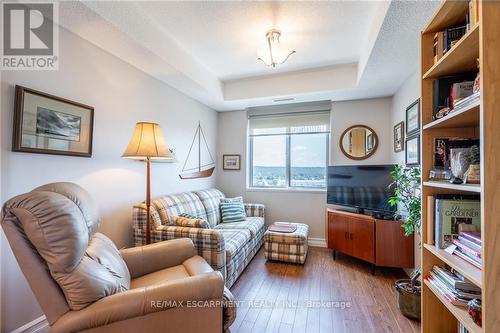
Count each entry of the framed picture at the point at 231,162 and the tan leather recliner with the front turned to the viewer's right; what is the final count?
1

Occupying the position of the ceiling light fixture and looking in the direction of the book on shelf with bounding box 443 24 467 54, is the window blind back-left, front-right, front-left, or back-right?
back-left

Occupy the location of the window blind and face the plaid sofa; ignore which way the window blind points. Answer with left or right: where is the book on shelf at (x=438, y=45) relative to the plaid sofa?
left

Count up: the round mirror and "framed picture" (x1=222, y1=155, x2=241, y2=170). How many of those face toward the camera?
2

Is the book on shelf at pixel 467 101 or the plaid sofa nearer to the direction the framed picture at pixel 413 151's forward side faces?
the plaid sofa

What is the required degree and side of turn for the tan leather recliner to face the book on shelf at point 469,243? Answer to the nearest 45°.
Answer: approximately 45° to its right

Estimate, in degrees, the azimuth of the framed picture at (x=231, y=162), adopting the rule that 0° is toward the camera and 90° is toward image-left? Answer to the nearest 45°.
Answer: approximately 0°

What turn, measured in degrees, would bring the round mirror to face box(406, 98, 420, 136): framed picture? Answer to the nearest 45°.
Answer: approximately 45° to its left

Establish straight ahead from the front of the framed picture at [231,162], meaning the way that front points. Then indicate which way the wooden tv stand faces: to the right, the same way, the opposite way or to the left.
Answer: to the right

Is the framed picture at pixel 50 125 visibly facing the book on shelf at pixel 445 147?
yes

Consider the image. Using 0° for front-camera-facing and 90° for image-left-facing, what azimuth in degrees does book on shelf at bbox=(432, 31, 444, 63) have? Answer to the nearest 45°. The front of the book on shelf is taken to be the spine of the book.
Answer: approximately 45°
